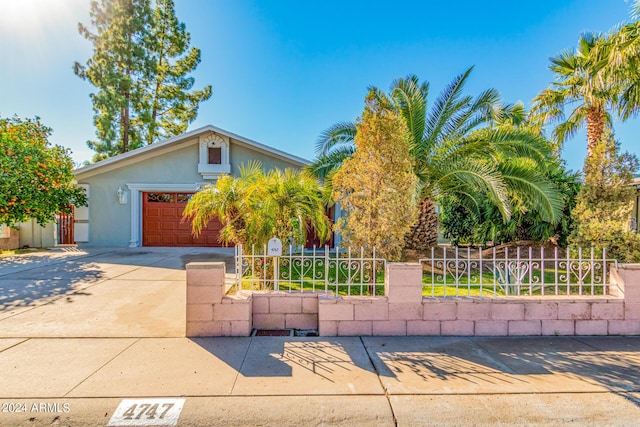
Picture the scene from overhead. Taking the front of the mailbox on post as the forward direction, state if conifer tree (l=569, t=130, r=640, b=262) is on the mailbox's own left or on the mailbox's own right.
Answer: on the mailbox's own left

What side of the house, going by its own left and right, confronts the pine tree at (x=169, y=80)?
back

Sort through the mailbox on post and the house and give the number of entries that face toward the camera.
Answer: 2

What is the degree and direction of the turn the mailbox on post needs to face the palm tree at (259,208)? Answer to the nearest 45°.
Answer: approximately 180°

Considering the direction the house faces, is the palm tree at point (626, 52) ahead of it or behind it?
ahead

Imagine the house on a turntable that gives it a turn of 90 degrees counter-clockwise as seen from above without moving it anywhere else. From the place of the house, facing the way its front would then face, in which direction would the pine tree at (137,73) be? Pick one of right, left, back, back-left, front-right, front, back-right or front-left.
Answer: left

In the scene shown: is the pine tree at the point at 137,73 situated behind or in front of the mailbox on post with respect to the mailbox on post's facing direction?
behind

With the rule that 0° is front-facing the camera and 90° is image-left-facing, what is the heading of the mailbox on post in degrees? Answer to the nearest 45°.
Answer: approximately 0°

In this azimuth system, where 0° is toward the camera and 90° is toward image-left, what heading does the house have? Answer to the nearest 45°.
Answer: approximately 0°
